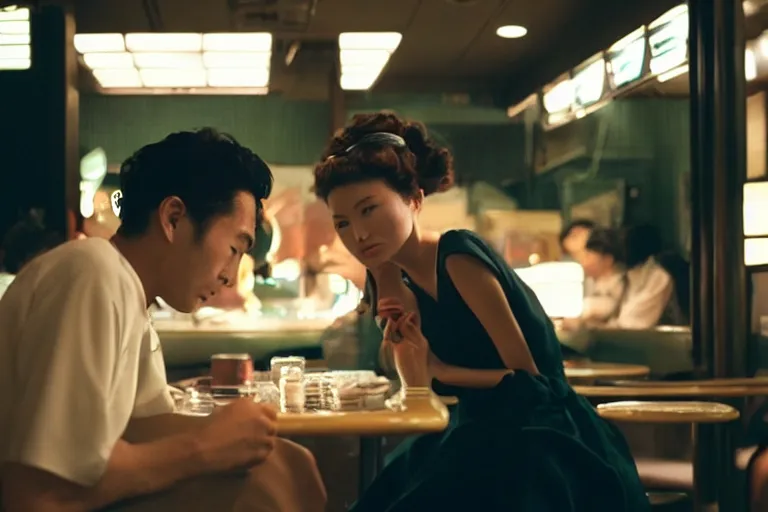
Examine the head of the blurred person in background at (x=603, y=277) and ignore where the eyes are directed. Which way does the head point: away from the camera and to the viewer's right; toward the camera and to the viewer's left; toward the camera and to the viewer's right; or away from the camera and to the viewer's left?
toward the camera and to the viewer's left

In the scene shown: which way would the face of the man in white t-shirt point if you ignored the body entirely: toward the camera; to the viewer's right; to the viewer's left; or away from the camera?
to the viewer's right

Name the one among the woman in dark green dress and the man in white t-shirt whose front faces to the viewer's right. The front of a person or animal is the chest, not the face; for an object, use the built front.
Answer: the man in white t-shirt

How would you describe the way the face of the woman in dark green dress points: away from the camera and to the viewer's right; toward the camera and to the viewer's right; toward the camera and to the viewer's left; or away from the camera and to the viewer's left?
toward the camera and to the viewer's left

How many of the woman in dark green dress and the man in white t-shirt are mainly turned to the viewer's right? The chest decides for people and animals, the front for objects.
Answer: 1

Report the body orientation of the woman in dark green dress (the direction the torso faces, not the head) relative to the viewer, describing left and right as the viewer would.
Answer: facing the viewer and to the left of the viewer

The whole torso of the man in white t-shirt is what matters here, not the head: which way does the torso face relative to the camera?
to the viewer's right

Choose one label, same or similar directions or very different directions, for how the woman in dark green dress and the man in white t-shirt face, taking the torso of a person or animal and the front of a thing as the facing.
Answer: very different directions

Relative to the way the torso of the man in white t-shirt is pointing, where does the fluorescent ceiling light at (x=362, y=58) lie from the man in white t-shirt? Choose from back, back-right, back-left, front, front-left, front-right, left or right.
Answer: front-left

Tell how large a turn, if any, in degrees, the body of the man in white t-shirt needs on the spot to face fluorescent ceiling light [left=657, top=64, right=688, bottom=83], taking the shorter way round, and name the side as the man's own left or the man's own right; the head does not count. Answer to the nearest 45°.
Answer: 0° — they already face it
